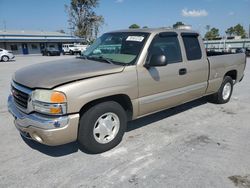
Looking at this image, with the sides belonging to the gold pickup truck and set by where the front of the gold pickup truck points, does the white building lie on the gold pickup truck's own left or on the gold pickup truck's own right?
on the gold pickup truck's own right

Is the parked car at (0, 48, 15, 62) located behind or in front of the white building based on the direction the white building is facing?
in front

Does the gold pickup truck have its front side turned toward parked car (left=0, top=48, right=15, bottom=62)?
no

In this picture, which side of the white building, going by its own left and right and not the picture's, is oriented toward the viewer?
front

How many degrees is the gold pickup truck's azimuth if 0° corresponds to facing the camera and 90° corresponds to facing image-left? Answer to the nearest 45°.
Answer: approximately 45°

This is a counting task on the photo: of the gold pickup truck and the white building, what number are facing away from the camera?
0

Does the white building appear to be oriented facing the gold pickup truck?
yes
